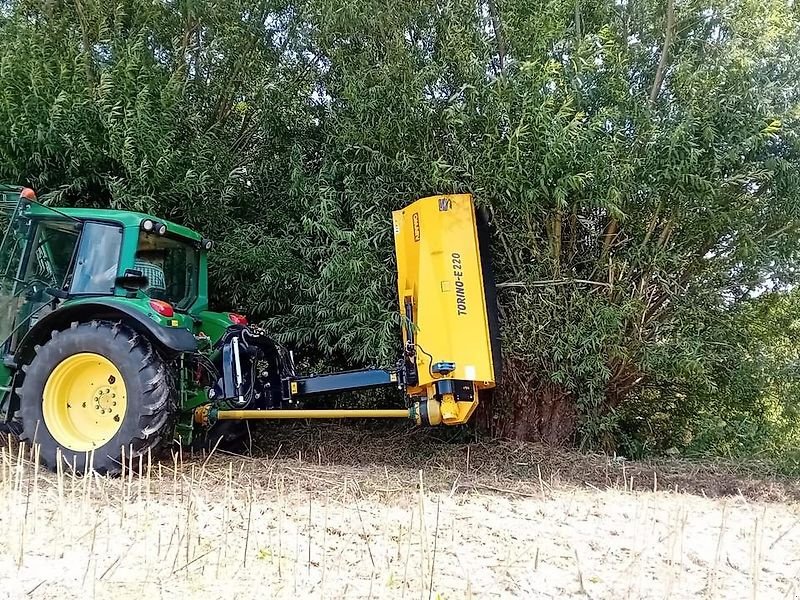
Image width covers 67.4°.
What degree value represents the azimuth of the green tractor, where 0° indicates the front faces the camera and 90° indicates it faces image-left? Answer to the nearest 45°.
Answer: approximately 135°
